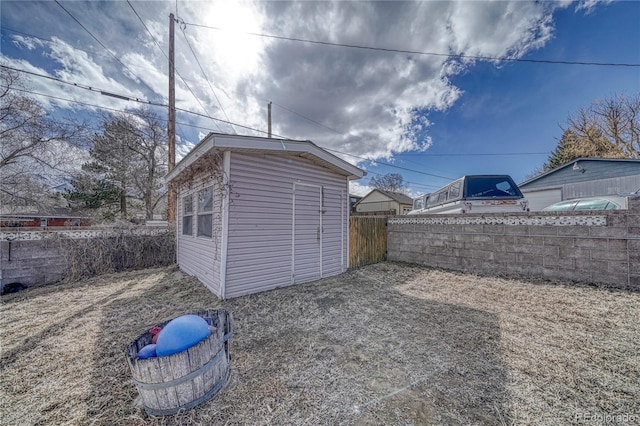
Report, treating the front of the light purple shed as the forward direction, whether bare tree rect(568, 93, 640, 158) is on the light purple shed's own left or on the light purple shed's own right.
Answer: on the light purple shed's own left

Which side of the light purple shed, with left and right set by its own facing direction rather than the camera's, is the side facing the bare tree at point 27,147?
back

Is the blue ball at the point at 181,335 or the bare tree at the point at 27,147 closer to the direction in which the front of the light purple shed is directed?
the blue ball

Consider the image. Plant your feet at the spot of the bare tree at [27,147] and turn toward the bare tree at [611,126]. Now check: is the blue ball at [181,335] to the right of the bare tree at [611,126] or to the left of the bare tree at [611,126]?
right

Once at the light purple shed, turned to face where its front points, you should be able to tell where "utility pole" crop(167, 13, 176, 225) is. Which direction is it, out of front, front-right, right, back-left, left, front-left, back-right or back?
back

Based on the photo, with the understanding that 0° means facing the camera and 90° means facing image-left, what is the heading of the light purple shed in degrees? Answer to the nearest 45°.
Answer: approximately 315°

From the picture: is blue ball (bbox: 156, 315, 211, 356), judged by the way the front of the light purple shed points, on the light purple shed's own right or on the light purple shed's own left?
on the light purple shed's own right

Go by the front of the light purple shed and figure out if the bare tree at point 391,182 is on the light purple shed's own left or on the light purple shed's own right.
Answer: on the light purple shed's own left

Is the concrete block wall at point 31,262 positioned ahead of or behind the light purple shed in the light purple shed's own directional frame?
behind

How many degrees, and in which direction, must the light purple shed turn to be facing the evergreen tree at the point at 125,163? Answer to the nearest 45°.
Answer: approximately 180°

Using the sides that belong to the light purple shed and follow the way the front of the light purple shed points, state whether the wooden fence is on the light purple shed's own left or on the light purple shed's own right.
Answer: on the light purple shed's own left

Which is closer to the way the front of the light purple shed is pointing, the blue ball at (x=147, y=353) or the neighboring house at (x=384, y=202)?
the blue ball
